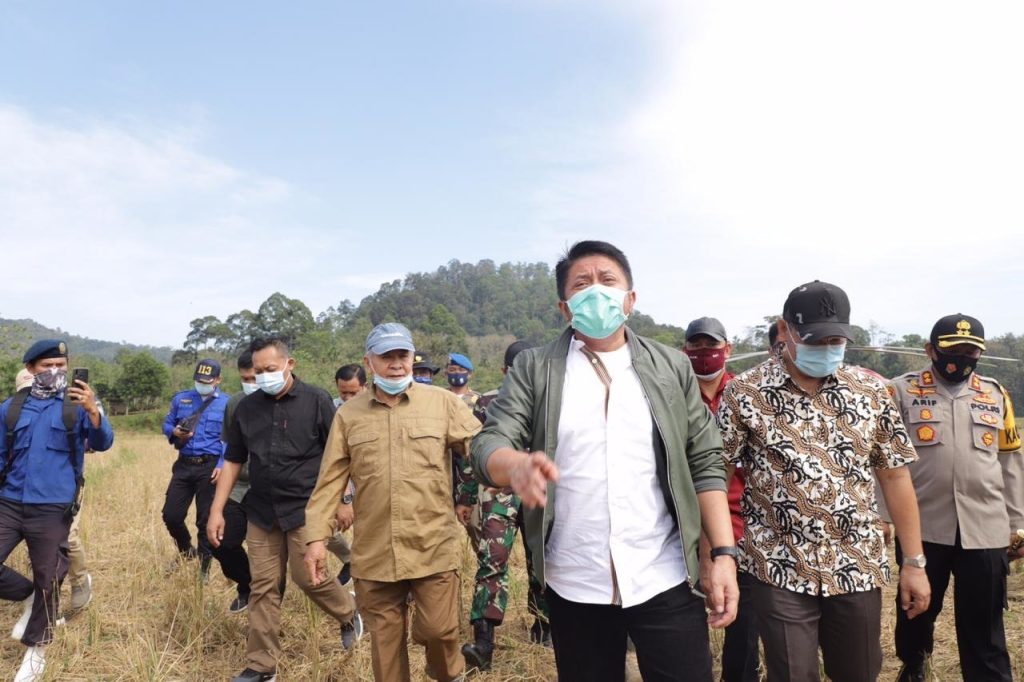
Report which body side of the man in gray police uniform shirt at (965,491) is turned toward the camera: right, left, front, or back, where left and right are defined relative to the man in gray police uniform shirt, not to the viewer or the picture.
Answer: front

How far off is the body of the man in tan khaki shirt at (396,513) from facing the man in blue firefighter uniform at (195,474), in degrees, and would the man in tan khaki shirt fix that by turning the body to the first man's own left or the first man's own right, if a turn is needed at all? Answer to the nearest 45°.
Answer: approximately 135° to the first man's own right

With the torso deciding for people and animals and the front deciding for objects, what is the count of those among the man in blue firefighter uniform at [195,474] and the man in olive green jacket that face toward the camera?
2

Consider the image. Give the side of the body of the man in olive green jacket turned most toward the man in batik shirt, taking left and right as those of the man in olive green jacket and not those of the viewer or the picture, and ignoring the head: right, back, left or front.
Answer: left

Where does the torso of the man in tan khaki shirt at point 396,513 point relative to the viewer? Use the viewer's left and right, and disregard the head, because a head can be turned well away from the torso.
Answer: facing the viewer

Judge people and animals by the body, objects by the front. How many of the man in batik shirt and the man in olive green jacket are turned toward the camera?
2

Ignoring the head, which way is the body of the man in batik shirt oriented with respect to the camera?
toward the camera

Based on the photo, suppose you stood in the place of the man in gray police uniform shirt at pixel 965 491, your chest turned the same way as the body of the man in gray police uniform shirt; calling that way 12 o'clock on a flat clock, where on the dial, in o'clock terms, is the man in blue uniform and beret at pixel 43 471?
The man in blue uniform and beret is roughly at 2 o'clock from the man in gray police uniform shirt.

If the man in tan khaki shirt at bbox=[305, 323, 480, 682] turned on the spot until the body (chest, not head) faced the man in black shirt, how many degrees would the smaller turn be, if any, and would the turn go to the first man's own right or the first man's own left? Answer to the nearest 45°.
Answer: approximately 135° to the first man's own right
